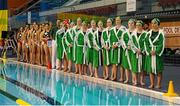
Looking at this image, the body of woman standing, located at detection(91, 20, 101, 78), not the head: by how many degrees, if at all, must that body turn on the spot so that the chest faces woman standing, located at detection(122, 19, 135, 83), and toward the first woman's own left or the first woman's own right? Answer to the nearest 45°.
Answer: approximately 90° to the first woman's own left

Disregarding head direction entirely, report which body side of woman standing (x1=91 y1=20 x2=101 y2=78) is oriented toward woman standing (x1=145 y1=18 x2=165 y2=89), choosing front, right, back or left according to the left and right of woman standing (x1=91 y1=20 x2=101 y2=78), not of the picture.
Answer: left

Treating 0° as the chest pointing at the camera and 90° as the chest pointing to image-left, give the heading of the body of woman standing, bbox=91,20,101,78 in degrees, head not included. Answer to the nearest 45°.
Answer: approximately 45°

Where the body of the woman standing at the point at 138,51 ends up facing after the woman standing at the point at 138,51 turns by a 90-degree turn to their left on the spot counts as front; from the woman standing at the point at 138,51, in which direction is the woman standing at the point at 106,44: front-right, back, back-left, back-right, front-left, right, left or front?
back-left

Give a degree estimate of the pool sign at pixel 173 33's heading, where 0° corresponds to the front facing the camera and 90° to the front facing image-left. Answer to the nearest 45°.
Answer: approximately 0°

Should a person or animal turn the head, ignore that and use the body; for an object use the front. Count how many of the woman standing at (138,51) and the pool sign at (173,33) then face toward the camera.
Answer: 2

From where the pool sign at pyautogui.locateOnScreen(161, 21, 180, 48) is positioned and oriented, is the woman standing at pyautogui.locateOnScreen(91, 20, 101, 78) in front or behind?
in front

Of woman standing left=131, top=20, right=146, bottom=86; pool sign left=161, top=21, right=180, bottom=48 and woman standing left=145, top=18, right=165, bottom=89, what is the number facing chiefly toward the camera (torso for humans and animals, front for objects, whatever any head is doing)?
3
